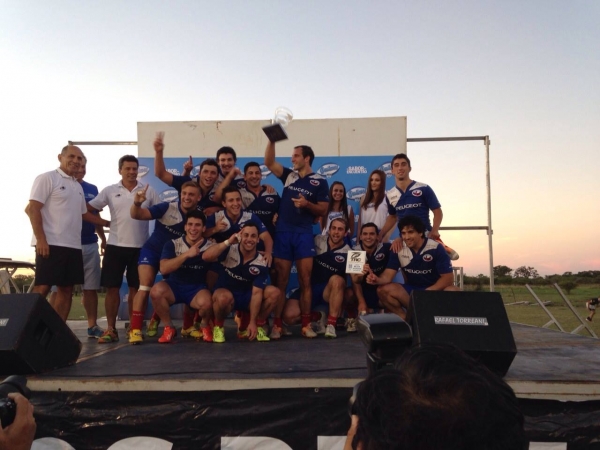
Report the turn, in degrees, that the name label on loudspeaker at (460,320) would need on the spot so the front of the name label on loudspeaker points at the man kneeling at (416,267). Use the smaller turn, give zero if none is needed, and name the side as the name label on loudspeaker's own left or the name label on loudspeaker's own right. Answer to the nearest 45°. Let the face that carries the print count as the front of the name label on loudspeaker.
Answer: approximately 180°

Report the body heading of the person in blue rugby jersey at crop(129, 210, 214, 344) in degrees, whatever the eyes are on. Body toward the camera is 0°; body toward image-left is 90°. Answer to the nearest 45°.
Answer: approximately 0°

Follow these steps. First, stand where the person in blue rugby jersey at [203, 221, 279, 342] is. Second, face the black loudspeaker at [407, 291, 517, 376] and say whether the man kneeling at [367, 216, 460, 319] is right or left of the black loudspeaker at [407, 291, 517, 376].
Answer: left

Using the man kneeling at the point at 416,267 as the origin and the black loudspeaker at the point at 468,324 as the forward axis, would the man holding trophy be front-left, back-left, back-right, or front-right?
back-right

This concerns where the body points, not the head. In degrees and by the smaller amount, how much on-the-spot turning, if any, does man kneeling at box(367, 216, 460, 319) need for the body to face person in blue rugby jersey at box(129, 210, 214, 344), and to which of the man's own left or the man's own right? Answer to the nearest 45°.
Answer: approximately 45° to the man's own right
